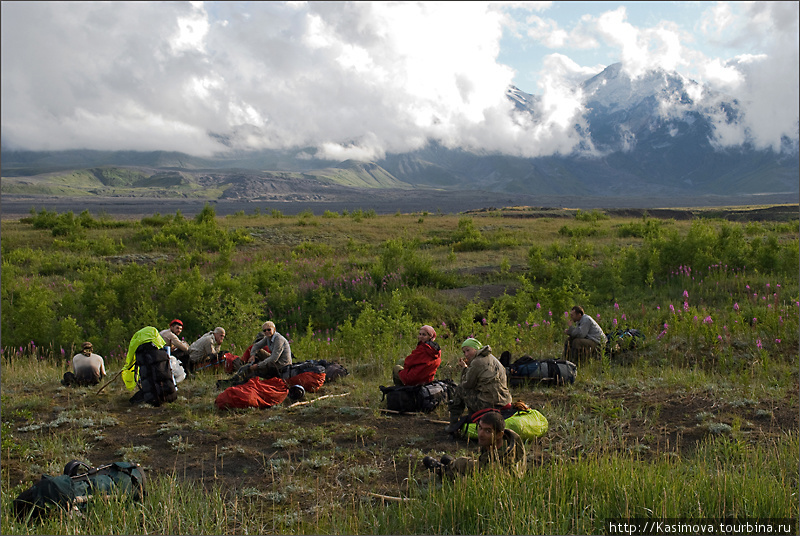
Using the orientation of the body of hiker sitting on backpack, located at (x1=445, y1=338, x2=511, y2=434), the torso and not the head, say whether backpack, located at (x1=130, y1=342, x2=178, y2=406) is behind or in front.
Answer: in front

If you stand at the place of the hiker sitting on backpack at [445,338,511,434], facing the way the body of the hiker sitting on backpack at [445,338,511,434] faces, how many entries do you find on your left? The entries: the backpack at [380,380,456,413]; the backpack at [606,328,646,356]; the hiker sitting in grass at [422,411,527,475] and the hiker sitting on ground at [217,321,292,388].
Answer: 1

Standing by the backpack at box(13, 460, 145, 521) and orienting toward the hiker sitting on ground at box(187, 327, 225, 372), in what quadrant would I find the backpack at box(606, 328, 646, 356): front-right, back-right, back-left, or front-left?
front-right

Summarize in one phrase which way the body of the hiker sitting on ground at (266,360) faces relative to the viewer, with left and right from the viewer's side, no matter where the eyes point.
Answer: facing the viewer and to the left of the viewer

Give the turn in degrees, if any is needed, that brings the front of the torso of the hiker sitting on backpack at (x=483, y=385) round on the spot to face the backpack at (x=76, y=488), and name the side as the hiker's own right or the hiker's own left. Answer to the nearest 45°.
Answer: approximately 45° to the hiker's own left

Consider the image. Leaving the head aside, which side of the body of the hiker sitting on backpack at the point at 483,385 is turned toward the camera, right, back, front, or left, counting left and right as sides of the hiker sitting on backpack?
left
